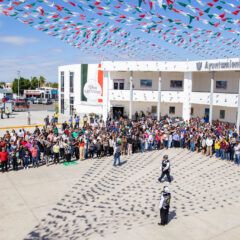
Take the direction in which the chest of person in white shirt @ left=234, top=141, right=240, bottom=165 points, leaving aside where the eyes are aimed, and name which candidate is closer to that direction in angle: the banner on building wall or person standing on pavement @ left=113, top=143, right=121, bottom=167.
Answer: the person standing on pavement

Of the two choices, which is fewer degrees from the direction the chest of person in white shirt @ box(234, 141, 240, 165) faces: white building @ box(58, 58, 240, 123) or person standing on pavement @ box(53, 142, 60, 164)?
the person standing on pavement

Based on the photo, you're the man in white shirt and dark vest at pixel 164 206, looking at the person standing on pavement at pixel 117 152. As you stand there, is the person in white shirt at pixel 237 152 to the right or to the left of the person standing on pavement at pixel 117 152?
right

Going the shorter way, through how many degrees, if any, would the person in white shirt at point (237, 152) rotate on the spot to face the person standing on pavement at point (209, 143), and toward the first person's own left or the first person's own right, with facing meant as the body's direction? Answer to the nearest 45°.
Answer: approximately 90° to the first person's own right

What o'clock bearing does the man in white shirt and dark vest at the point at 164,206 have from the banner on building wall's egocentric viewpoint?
The man in white shirt and dark vest is roughly at 12 o'clock from the banner on building wall.
